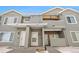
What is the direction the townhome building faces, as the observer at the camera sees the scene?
facing the viewer
